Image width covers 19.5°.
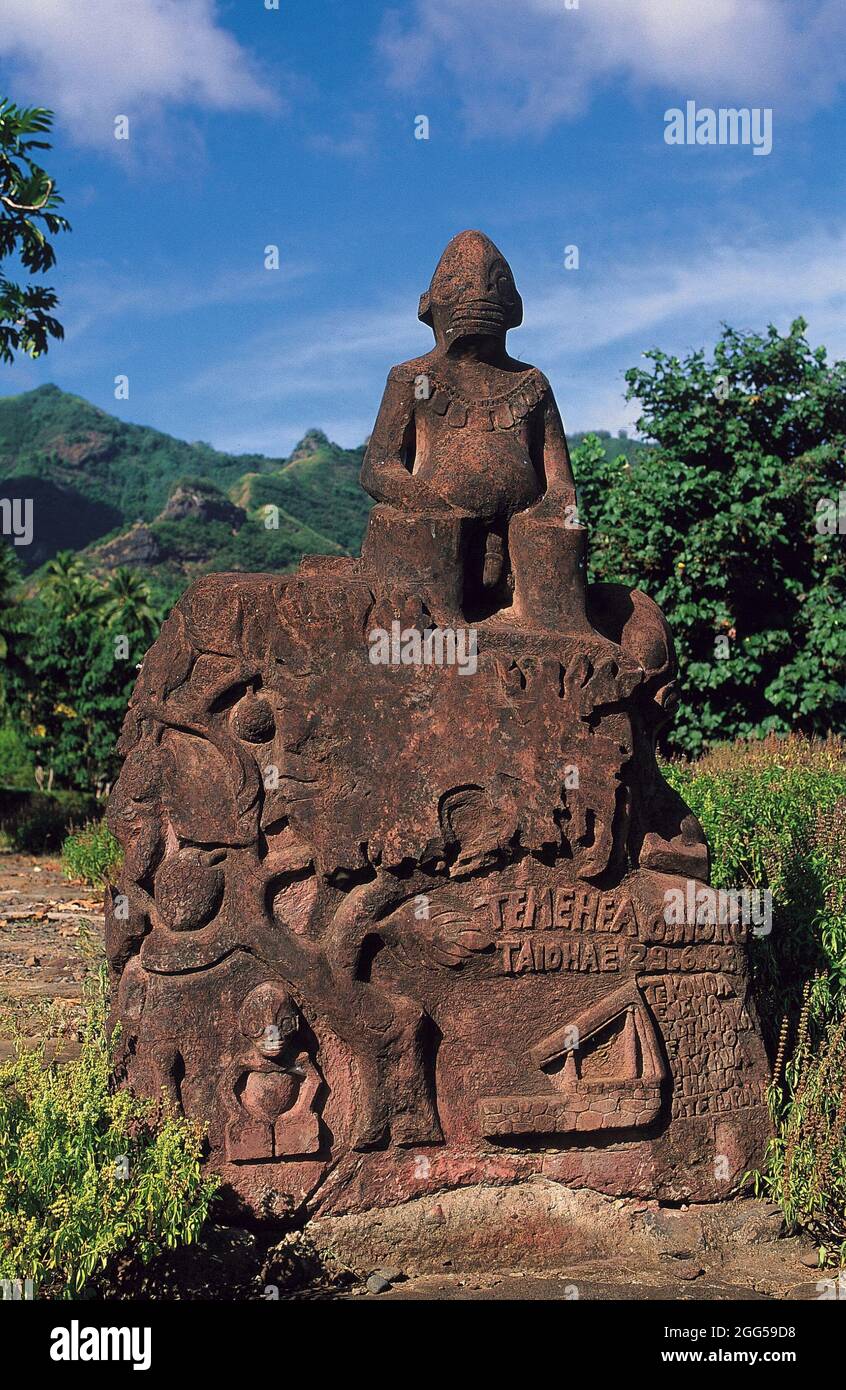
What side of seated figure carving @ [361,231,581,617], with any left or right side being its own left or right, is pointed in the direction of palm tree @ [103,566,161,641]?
back

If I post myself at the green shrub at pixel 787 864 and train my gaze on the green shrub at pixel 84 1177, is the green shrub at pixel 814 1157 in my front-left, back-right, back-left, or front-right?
front-left

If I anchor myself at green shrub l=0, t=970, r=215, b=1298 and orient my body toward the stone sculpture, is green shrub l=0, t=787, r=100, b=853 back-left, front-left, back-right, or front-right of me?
front-left

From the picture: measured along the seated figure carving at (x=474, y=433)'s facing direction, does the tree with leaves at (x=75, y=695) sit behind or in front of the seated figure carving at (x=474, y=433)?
behind

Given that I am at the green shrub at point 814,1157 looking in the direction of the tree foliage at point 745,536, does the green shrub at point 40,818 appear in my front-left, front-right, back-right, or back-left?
front-left

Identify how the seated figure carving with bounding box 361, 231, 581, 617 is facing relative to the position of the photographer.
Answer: facing the viewer

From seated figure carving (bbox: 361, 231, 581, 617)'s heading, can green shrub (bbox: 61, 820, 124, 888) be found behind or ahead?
behind

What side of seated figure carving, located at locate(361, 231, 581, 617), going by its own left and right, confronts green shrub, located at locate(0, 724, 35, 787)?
back

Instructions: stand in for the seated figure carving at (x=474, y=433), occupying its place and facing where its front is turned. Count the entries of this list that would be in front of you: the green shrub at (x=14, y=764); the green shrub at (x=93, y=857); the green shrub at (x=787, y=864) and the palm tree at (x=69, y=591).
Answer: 0
